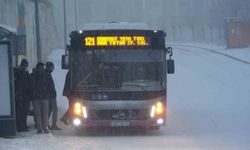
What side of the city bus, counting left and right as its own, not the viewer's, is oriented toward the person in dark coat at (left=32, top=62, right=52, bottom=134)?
right

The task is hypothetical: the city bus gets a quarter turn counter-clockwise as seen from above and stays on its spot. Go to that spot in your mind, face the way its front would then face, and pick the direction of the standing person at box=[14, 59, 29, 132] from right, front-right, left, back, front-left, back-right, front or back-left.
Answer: back

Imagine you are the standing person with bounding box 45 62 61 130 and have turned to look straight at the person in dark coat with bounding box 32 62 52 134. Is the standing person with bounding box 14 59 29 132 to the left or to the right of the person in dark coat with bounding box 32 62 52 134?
right

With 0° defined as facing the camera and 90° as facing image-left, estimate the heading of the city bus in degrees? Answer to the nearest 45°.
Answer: approximately 0°
